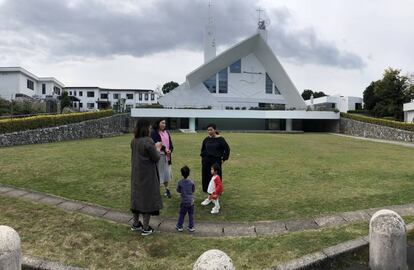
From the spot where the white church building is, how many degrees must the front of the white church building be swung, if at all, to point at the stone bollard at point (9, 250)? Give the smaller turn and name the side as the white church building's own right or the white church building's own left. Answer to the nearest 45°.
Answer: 0° — it already faces it

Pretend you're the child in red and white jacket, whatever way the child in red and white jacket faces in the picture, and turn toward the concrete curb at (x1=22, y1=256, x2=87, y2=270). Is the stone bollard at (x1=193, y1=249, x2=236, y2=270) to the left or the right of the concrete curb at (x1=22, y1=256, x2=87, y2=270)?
left

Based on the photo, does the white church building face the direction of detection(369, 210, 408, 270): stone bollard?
yes

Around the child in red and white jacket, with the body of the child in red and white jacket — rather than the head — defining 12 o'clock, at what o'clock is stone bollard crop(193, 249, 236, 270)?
The stone bollard is roughly at 9 o'clock from the child in red and white jacket.

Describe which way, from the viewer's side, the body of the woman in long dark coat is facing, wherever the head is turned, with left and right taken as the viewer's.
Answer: facing away from the viewer and to the right of the viewer

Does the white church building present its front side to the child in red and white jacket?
yes

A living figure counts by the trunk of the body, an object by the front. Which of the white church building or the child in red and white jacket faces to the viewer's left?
the child in red and white jacket

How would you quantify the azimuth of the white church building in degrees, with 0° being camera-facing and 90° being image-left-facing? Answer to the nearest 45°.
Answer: approximately 0°

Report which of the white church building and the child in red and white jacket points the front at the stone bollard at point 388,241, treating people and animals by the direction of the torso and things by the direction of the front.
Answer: the white church building

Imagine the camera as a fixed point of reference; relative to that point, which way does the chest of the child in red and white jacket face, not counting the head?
to the viewer's left

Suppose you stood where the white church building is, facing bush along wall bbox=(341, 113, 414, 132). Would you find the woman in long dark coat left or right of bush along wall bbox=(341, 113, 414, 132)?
right

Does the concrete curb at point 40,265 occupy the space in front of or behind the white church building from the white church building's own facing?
in front

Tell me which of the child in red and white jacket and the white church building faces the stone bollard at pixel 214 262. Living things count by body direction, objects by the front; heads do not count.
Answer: the white church building
